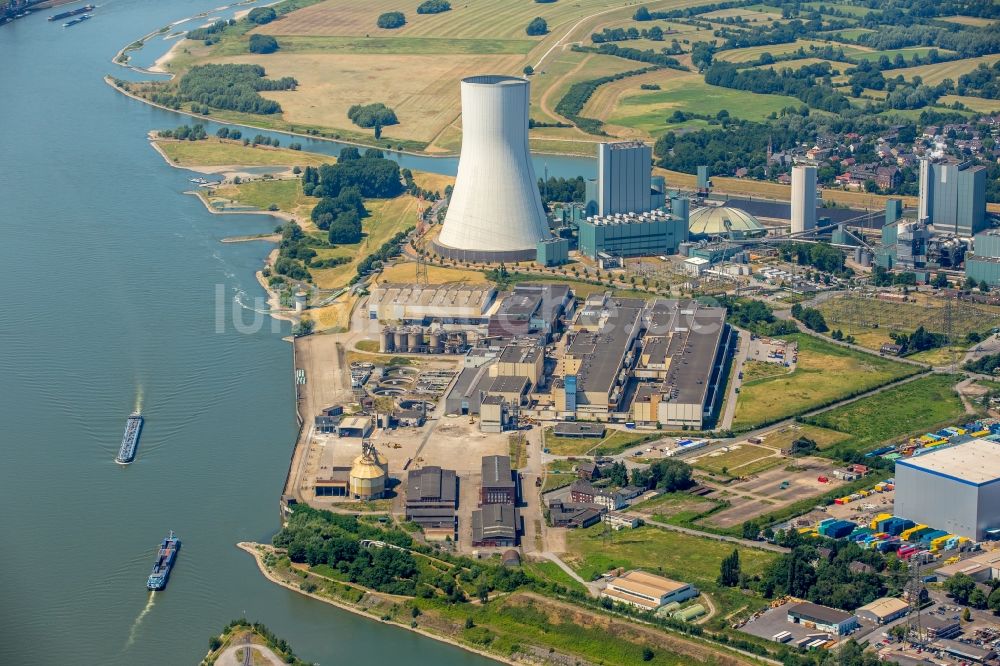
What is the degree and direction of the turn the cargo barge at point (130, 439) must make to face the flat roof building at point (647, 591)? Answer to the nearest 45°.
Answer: approximately 45° to its left

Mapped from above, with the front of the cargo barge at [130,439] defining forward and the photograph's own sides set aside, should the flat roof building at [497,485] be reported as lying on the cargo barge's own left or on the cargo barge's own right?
on the cargo barge's own left

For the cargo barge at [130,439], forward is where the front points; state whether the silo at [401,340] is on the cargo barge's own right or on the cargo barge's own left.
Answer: on the cargo barge's own left

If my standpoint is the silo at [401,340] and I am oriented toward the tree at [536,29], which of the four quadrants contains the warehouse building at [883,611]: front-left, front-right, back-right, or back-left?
back-right

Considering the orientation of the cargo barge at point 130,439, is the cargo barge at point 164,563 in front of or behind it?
in front

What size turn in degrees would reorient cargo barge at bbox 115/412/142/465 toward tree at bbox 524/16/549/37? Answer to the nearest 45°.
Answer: approximately 135° to its left

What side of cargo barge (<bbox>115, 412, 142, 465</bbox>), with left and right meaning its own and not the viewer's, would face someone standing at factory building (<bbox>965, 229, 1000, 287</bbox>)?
left

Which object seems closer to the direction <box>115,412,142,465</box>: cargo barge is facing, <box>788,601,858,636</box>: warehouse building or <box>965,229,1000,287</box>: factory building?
the warehouse building

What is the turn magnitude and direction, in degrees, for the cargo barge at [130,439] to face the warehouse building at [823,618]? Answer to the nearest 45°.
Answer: approximately 45° to its left

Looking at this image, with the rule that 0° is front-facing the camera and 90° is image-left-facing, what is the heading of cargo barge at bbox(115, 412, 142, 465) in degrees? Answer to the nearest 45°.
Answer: approximately 0°

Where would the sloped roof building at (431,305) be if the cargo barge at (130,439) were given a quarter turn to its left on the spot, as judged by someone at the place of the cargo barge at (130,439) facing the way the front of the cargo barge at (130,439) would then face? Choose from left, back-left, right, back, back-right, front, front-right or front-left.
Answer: front-left

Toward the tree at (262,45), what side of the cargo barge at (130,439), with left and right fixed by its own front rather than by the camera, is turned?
back

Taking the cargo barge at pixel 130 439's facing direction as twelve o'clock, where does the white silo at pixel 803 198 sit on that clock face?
The white silo is roughly at 8 o'clock from the cargo barge.

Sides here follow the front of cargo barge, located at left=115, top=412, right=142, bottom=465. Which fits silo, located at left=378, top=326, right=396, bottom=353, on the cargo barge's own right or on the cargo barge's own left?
on the cargo barge's own left

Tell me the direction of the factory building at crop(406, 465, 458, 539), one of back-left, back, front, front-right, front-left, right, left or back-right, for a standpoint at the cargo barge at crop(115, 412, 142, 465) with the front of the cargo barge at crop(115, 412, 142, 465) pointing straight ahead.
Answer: front-left

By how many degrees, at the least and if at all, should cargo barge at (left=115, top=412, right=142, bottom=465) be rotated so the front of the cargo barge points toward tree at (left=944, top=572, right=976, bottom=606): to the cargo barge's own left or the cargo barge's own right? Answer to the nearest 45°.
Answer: approximately 45° to the cargo barge's own left

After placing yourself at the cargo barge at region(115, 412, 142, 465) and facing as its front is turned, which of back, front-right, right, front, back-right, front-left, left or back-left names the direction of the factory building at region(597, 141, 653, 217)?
back-left
